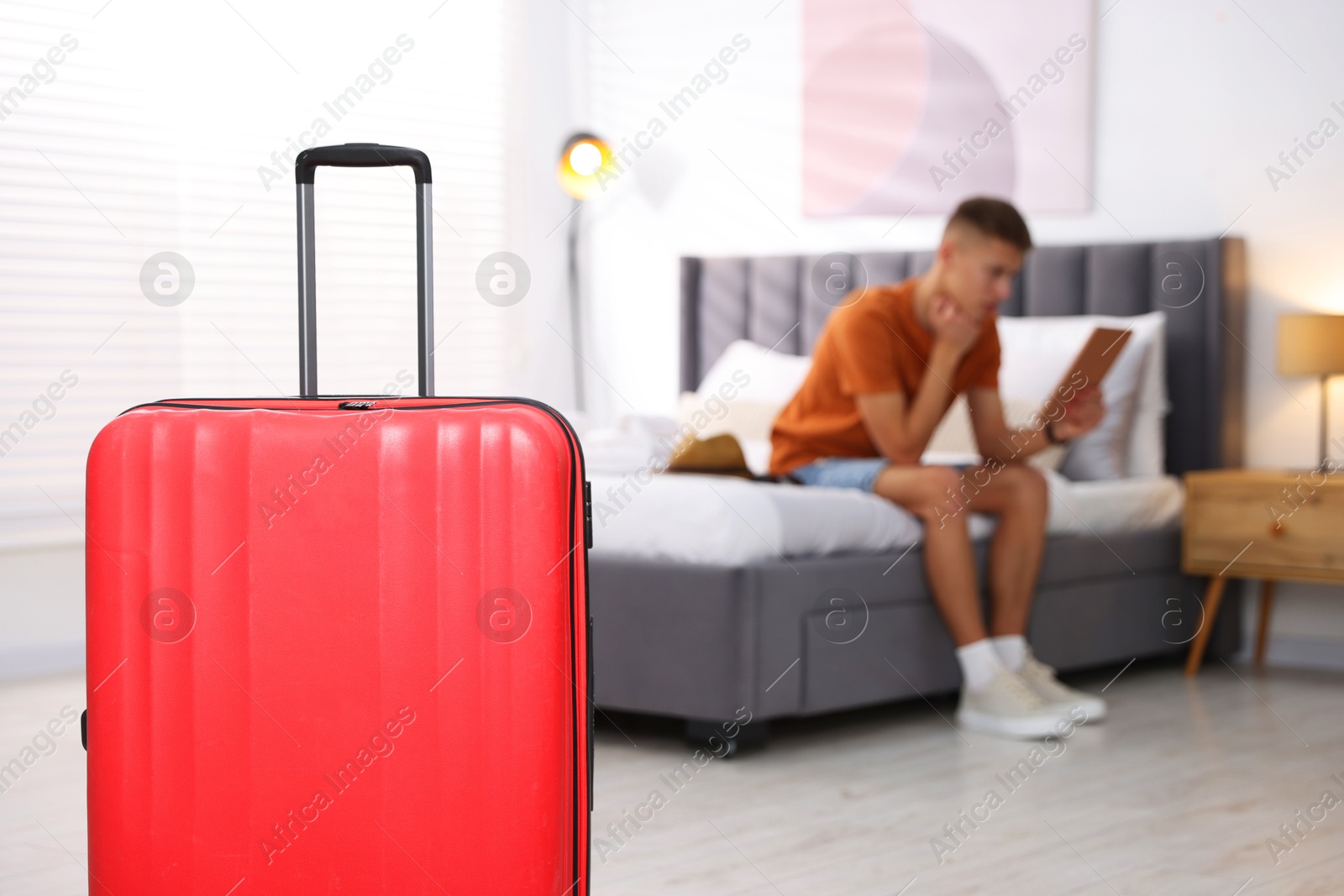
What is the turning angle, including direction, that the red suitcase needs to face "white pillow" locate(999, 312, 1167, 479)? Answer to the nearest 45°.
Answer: approximately 135° to its left

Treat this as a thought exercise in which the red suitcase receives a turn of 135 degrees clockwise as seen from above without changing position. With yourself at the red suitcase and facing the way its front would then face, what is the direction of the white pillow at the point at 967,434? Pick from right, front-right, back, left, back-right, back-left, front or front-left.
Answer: right

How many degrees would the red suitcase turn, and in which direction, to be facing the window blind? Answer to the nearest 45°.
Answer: approximately 180°

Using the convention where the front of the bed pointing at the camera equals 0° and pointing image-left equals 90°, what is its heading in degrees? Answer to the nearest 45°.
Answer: approximately 45°

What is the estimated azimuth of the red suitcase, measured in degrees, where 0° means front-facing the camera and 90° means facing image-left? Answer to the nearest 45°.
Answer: approximately 0°

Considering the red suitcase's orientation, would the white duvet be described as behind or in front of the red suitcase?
behind
